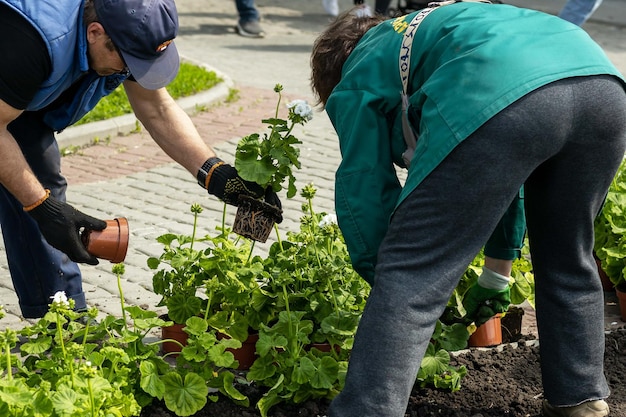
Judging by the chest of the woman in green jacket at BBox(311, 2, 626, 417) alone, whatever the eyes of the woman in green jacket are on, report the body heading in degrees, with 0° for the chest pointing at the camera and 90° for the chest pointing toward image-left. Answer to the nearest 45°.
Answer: approximately 135°

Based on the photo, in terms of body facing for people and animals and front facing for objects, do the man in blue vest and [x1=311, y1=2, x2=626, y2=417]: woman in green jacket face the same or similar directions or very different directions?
very different directions

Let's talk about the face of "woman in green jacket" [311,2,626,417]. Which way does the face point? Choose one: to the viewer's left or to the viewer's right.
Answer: to the viewer's left

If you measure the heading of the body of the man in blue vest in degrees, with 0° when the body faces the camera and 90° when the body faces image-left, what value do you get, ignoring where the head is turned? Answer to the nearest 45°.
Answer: approximately 315°
